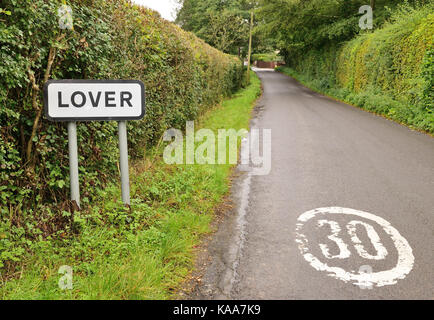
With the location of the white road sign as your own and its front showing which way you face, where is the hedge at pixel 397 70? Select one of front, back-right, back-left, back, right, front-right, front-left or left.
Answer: back-left

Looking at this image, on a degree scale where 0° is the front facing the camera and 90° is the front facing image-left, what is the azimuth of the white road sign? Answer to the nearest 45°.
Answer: approximately 0°
